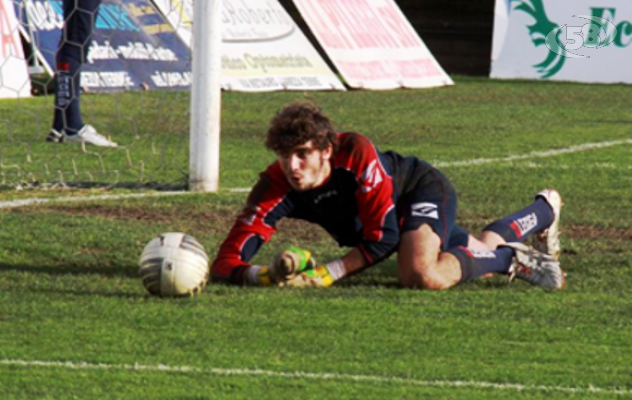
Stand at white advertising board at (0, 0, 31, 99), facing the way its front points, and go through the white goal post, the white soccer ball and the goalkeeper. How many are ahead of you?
3

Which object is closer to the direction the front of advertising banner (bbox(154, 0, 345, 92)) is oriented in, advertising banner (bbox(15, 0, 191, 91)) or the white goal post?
the white goal post

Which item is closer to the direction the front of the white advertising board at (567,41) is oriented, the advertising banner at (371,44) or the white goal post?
the white goal post

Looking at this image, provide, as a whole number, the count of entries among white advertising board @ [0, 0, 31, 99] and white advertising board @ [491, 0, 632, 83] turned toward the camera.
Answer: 2

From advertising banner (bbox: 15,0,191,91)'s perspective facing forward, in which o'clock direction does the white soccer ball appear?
The white soccer ball is roughly at 12 o'clock from the advertising banner.

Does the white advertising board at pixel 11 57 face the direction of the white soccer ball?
yes

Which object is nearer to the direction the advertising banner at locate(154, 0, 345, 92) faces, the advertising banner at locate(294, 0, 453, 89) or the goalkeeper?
the goalkeeper

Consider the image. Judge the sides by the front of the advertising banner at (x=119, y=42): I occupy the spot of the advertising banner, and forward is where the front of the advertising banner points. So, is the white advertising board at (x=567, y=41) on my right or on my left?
on my left

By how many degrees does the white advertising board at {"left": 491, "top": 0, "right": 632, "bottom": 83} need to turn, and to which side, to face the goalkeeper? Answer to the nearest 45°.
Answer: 0° — it already faces them
